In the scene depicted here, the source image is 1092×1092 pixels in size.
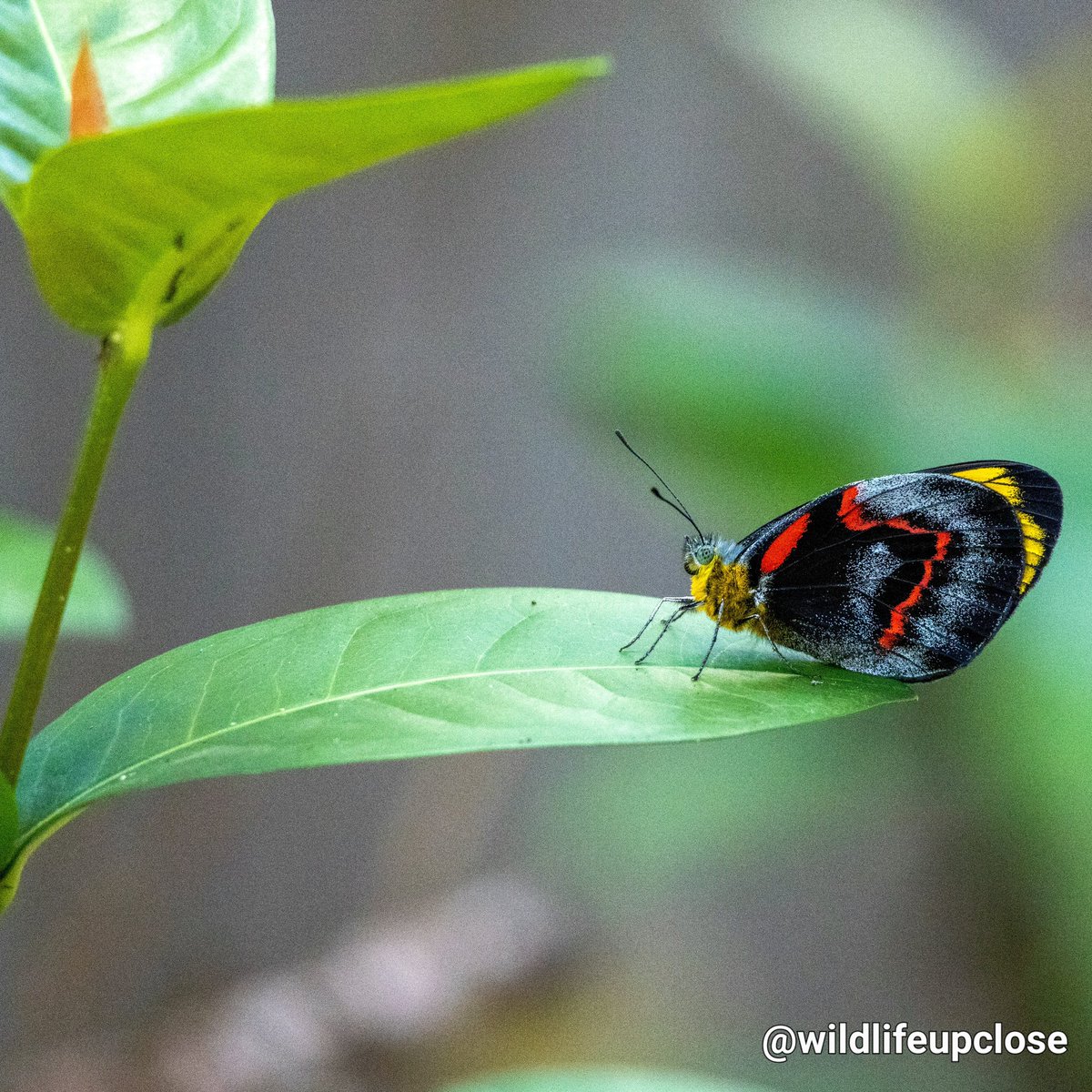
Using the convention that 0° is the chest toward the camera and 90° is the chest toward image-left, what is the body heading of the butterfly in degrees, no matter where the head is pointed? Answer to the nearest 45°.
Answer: approximately 90°

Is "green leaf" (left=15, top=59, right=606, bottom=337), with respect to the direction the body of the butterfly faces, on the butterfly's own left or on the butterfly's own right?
on the butterfly's own left
